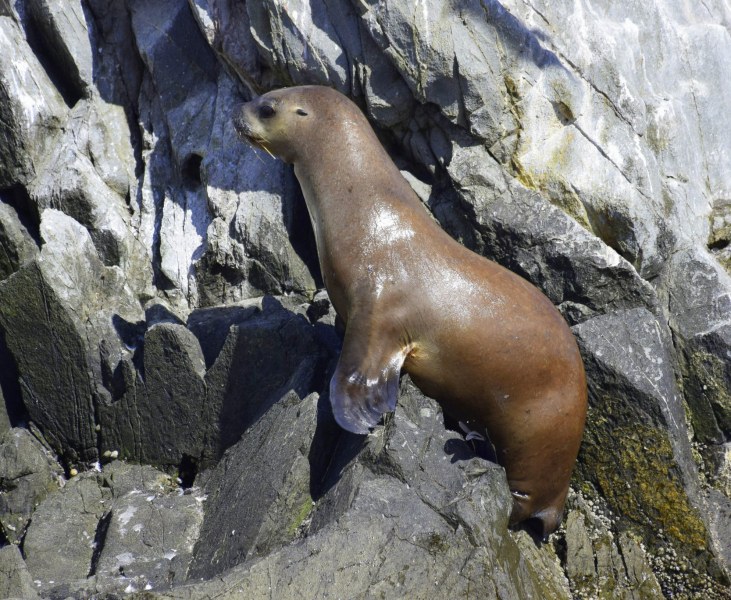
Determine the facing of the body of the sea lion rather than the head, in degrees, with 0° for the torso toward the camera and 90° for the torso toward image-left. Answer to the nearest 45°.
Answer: approximately 90°

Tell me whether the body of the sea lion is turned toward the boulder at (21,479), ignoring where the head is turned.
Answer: yes
